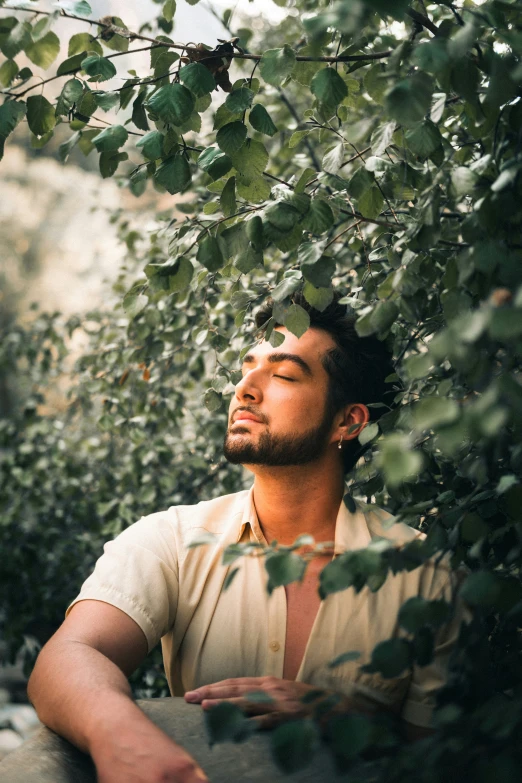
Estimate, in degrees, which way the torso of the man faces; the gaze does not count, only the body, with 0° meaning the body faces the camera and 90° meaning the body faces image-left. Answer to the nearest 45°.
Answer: approximately 0°
